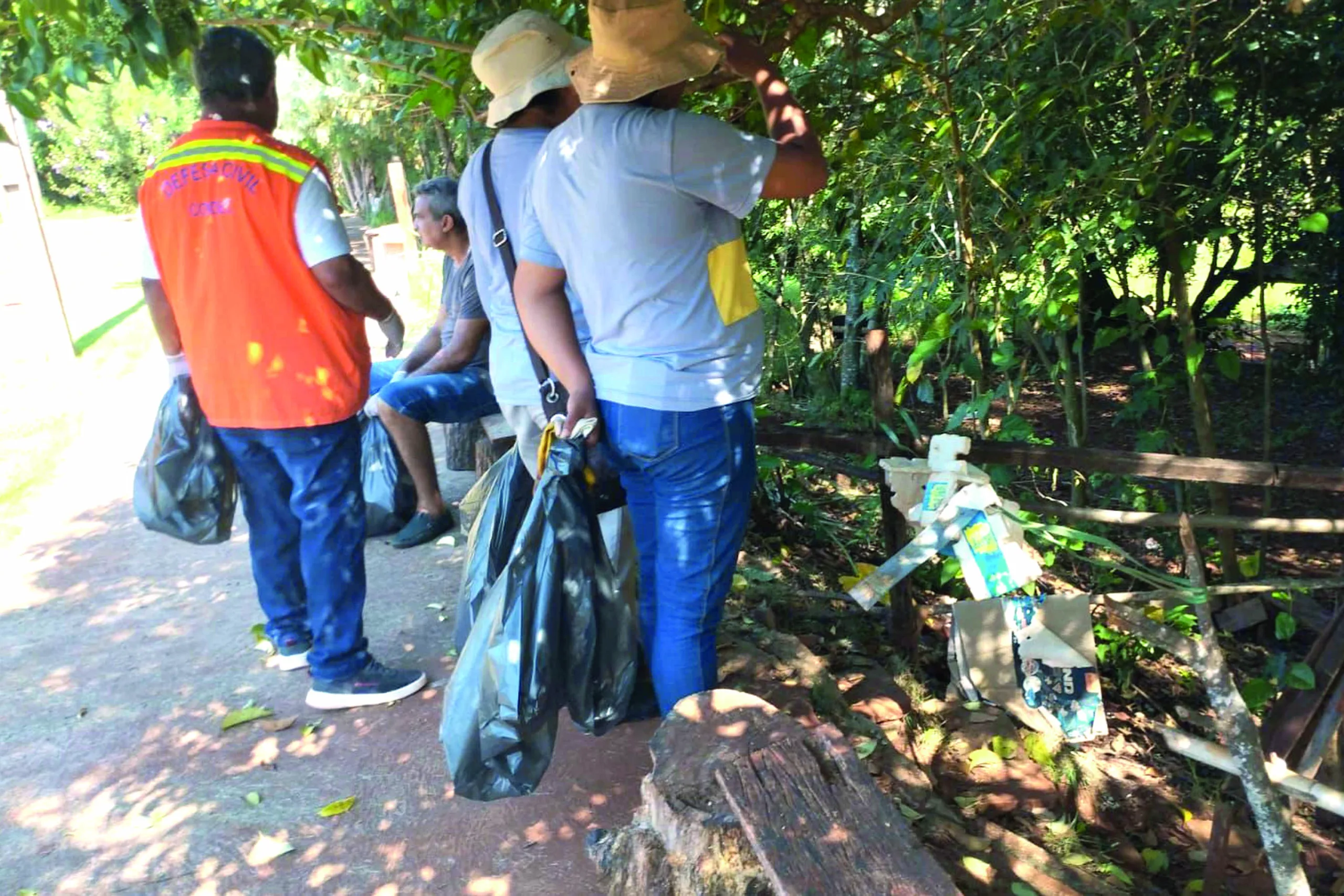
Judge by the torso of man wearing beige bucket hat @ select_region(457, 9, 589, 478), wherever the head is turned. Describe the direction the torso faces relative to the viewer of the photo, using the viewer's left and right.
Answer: facing away from the viewer and to the right of the viewer

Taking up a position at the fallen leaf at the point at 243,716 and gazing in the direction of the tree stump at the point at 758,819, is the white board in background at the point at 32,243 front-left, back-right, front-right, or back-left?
back-left

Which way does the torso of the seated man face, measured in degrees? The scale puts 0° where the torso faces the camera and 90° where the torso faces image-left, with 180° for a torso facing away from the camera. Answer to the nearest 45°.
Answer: approximately 90°

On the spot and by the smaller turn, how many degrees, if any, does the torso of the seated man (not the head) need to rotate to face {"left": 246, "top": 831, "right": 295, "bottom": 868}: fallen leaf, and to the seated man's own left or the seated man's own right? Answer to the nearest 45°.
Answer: approximately 90° to the seated man's own left

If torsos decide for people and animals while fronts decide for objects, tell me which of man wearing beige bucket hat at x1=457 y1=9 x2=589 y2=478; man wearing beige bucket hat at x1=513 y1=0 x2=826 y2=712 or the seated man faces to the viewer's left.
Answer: the seated man

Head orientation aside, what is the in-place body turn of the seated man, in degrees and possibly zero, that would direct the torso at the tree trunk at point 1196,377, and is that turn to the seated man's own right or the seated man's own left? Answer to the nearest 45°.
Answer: approximately 180°

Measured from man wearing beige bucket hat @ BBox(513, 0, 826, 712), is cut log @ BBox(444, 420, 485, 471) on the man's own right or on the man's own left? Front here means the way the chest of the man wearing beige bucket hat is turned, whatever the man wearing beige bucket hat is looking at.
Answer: on the man's own left

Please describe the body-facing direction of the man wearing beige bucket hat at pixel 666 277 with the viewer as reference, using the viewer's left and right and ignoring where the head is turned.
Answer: facing away from the viewer and to the right of the viewer
